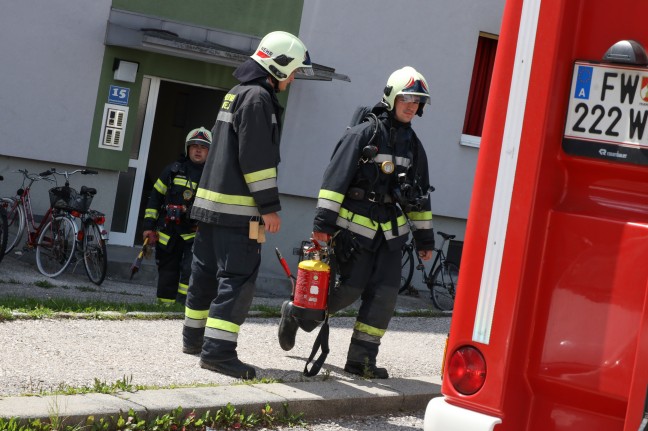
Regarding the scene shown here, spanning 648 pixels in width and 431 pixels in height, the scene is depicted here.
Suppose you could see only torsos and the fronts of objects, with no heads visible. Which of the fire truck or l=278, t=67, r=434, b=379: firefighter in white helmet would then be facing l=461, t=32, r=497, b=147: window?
the fire truck

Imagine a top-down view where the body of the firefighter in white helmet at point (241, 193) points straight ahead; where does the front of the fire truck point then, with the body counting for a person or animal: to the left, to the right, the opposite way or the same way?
to the left

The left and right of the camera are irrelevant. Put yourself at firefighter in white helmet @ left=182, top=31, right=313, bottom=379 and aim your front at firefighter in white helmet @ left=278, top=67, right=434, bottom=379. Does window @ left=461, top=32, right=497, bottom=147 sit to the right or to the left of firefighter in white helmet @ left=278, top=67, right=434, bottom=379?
left

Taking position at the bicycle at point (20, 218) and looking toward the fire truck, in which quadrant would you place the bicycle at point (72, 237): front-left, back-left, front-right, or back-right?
front-left

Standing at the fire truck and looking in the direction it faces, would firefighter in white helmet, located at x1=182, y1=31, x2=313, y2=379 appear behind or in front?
in front

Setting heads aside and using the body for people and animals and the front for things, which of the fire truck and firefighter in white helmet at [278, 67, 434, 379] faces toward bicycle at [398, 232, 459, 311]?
the fire truck

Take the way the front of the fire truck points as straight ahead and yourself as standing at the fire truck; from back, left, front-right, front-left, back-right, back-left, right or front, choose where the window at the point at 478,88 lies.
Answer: front

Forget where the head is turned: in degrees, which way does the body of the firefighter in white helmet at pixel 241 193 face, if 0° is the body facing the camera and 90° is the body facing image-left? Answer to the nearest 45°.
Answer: approximately 270°

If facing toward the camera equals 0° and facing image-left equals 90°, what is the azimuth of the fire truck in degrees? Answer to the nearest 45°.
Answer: approximately 180°

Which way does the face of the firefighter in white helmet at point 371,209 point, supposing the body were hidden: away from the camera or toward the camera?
toward the camera

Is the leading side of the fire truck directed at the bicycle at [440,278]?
yes

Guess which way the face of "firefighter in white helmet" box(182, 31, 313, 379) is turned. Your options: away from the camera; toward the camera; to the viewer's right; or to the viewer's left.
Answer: to the viewer's right
